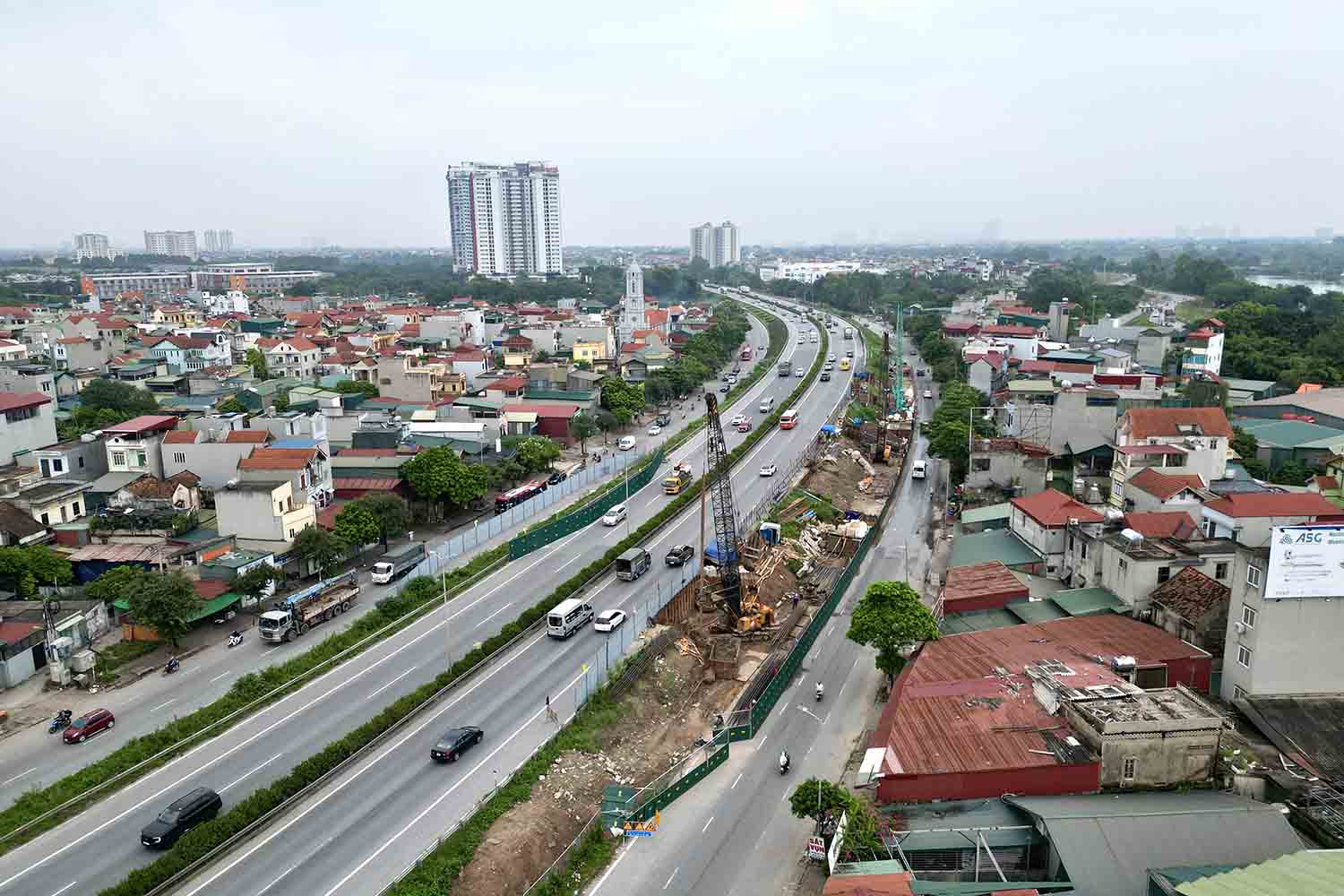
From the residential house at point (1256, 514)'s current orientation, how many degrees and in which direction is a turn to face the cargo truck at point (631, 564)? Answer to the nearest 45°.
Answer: approximately 45° to its right

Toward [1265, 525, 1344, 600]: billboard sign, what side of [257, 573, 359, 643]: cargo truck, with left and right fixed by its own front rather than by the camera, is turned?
left

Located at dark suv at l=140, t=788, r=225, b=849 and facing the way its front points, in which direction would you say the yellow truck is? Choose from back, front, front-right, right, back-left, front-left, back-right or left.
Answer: back

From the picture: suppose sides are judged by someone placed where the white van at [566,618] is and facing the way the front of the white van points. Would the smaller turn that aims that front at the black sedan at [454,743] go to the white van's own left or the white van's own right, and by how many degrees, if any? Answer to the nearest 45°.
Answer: approximately 135° to the white van's own right

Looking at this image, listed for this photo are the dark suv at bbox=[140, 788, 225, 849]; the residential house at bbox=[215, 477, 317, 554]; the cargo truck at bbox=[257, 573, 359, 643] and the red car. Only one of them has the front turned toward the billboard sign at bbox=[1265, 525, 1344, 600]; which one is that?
the residential house

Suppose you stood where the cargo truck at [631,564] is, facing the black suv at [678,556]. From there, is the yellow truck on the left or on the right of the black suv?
left

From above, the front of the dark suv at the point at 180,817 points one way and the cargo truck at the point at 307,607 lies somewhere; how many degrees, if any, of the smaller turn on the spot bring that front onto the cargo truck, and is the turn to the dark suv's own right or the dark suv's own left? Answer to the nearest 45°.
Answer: approximately 135° to the dark suv's own right

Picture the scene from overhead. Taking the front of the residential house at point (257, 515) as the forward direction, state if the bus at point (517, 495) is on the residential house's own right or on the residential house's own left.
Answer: on the residential house's own left
